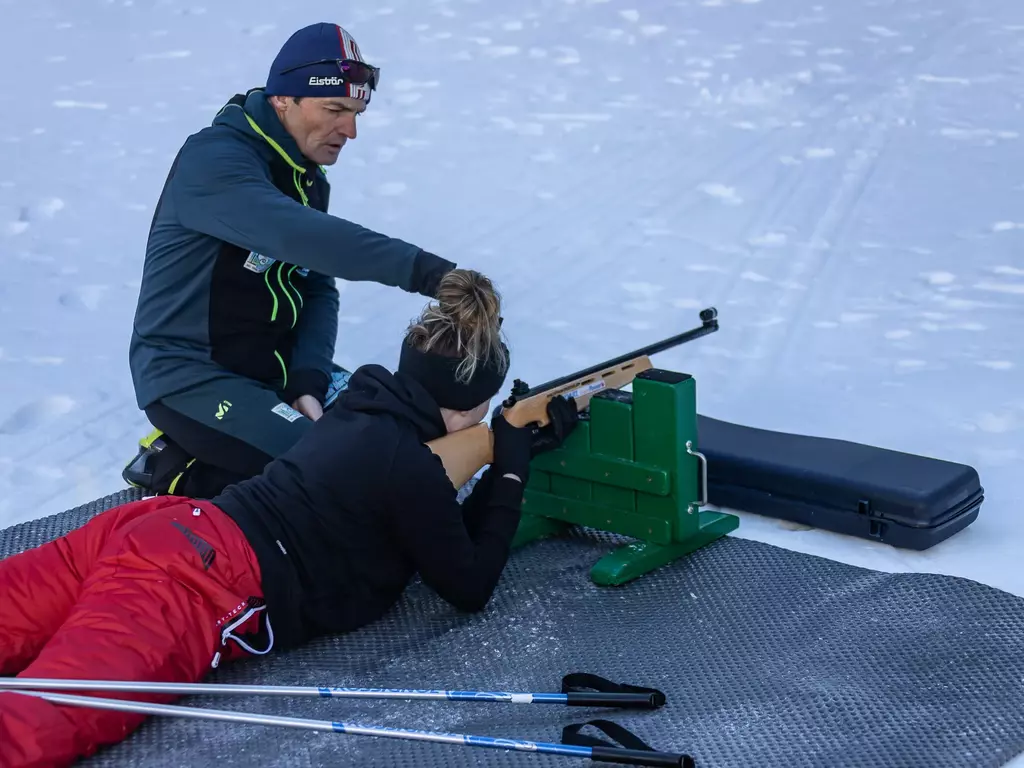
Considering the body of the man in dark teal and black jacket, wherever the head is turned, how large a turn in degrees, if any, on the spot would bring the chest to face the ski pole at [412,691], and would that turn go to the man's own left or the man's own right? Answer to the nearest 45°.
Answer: approximately 45° to the man's own right

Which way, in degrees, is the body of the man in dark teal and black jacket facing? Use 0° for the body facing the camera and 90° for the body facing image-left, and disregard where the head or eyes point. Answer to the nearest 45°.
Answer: approximately 315°

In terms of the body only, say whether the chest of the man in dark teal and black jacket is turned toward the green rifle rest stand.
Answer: yes

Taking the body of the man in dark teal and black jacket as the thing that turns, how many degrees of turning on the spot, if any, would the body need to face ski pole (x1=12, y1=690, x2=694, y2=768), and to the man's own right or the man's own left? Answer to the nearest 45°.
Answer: approximately 45° to the man's own right

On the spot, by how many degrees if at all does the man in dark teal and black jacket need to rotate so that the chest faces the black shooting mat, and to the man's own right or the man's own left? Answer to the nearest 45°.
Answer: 0° — they already face it
